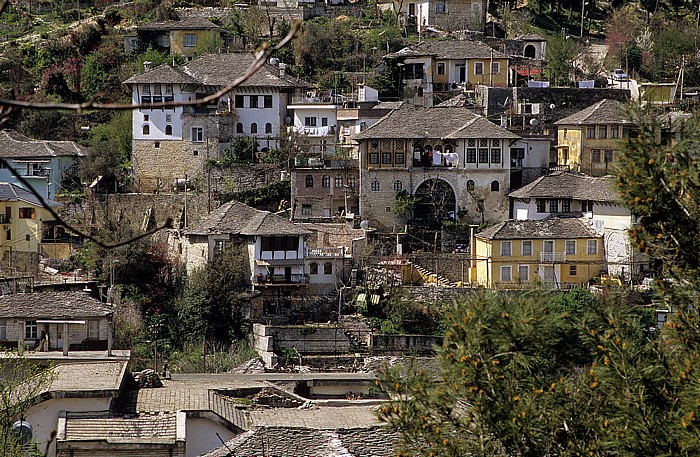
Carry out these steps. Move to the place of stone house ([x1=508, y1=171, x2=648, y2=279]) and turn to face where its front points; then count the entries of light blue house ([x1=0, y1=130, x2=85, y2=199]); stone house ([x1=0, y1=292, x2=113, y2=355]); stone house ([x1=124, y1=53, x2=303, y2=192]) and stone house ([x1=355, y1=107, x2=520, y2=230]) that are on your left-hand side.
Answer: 0

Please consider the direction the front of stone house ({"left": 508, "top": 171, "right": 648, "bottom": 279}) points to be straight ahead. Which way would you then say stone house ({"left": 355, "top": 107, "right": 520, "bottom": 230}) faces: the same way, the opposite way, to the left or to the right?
the same way

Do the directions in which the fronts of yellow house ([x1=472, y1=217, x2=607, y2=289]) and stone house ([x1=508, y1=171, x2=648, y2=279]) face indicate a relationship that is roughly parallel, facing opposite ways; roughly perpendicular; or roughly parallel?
roughly parallel

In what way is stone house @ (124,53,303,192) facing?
toward the camera

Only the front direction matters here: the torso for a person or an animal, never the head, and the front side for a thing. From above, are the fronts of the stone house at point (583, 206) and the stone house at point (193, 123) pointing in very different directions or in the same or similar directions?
same or similar directions

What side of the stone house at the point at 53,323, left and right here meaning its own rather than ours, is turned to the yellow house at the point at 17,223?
back

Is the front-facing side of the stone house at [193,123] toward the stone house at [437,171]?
no

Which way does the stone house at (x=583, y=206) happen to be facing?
toward the camera

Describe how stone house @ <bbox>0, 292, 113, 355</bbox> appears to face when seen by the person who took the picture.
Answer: facing the viewer

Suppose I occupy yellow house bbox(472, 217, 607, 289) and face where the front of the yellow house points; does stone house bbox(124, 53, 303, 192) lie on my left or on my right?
on my right
